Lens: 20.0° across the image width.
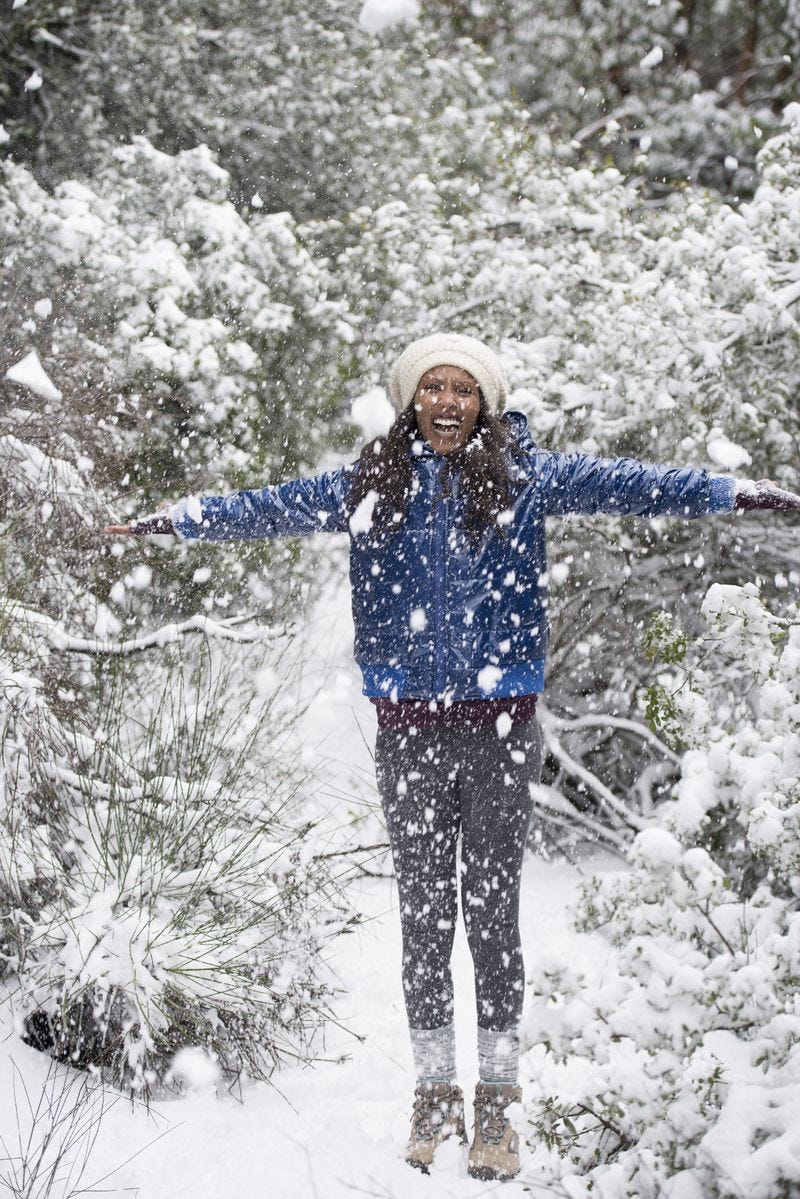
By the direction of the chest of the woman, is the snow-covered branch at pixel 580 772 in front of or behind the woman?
behind

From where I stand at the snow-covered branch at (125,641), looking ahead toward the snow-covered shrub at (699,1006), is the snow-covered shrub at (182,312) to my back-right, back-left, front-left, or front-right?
back-left

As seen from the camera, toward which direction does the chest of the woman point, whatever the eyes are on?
toward the camera

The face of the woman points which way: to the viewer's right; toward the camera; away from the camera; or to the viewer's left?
toward the camera
